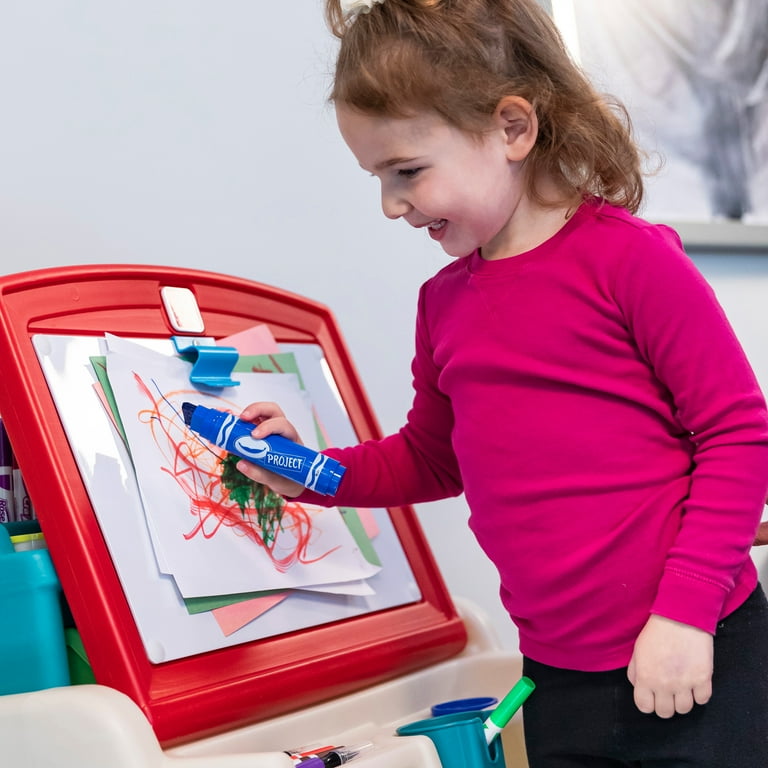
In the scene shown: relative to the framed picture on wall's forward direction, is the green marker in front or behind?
in front

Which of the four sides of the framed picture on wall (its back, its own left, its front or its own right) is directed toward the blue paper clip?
front

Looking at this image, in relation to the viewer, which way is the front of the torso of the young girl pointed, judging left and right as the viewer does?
facing the viewer and to the left of the viewer

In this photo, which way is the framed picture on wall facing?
toward the camera

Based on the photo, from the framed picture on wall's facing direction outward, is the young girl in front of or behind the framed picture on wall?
in front

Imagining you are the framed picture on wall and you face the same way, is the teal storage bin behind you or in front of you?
in front

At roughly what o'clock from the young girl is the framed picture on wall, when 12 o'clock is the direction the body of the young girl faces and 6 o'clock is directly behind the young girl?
The framed picture on wall is roughly at 5 o'clock from the young girl.

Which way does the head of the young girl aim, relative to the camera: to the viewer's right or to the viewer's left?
to the viewer's left

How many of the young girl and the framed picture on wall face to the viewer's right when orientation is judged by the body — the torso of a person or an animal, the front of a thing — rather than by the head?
0
